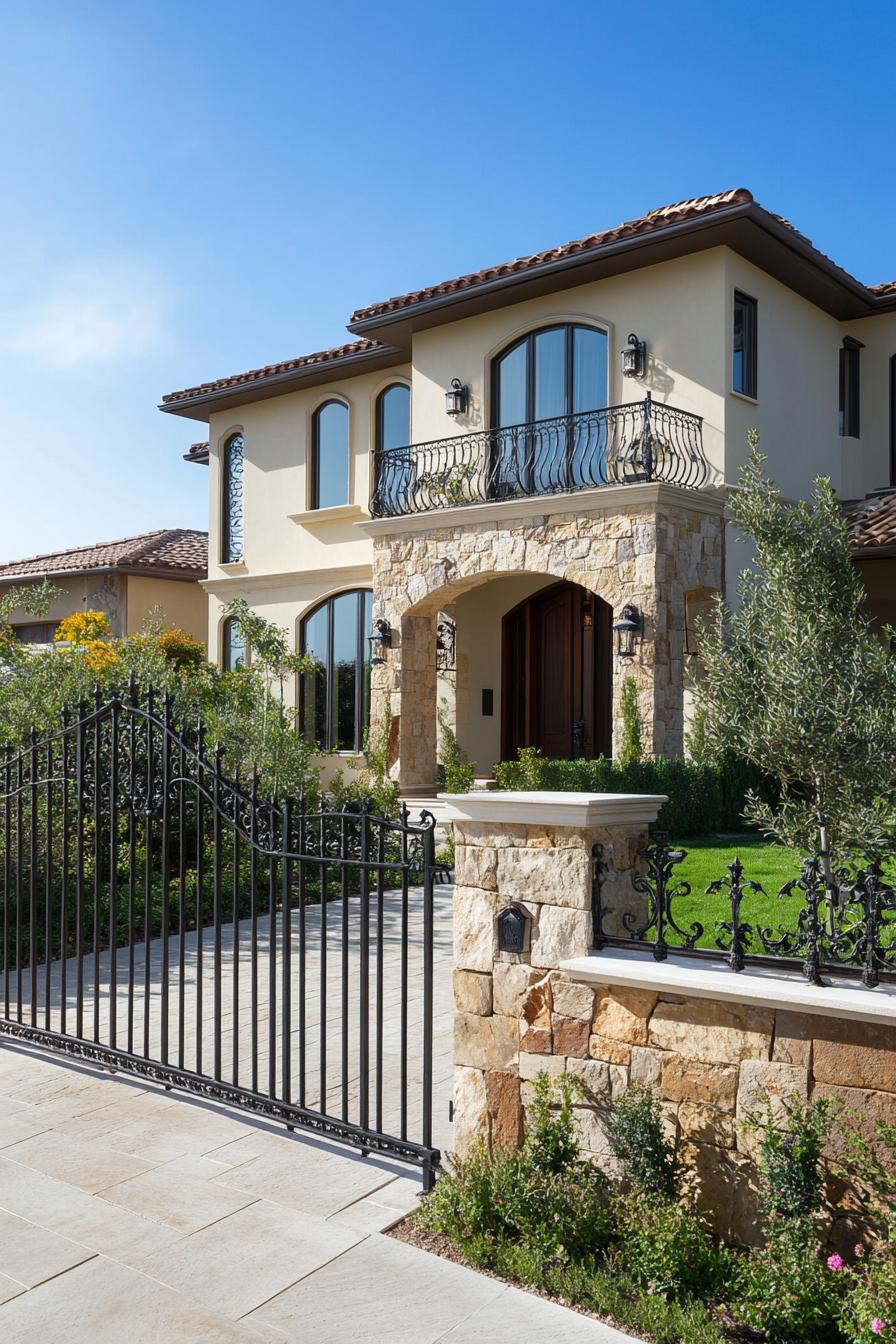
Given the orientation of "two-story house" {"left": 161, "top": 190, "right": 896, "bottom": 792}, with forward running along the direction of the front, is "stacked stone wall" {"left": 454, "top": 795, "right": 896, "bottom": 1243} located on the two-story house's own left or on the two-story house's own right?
on the two-story house's own left

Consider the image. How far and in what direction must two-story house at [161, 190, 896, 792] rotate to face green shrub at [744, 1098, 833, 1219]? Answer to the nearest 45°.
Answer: approximately 45° to its left

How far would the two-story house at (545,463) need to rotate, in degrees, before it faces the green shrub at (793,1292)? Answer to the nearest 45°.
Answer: approximately 45° to its left

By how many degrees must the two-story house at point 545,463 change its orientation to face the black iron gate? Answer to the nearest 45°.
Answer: approximately 45° to its left

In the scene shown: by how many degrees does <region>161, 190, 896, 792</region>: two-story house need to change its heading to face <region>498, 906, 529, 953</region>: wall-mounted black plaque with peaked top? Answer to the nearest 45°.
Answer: approximately 45° to its left

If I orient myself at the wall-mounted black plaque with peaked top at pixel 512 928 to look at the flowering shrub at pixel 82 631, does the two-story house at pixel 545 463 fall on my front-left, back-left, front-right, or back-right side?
front-right

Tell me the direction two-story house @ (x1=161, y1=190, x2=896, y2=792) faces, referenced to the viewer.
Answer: facing the viewer and to the left of the viewer
